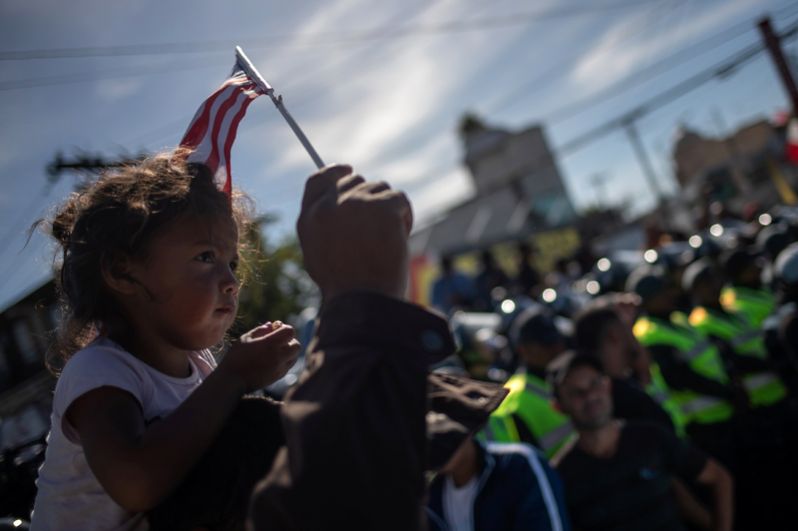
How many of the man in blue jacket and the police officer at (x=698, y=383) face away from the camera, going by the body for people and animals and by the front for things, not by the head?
0

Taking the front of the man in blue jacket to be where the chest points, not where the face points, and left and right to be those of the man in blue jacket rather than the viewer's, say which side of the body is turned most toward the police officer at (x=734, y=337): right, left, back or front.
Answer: back

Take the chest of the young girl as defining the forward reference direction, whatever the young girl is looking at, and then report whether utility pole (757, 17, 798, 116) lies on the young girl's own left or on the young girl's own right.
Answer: on the young girl's own left

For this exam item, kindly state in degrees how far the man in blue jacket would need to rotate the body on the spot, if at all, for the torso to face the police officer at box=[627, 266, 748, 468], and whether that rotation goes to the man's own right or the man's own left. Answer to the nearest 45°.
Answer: approximately 180°

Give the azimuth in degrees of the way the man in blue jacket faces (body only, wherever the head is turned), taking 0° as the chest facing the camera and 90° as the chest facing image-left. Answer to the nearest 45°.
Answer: approximately 45°

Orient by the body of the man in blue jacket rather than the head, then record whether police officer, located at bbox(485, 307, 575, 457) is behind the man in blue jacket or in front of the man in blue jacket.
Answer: behind

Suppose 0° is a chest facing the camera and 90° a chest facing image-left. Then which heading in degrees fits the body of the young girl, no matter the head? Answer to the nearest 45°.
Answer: approximately 315°
